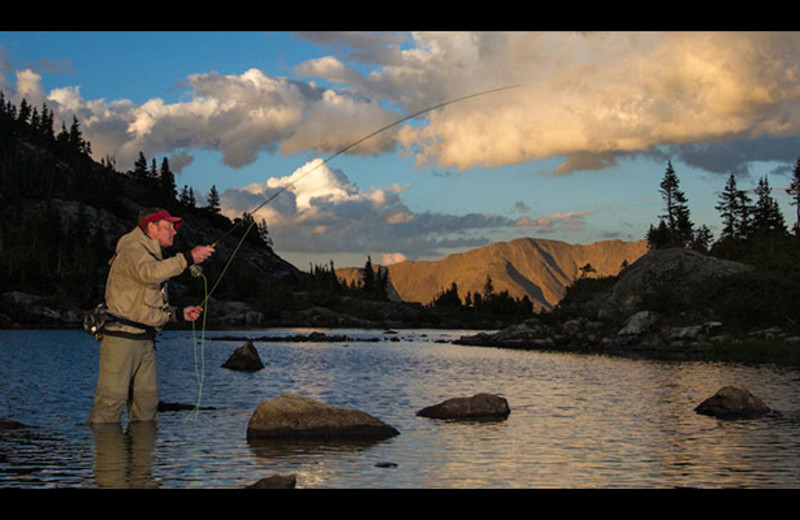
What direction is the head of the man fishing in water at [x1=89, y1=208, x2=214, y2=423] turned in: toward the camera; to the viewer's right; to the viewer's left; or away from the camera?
to the viewer's right

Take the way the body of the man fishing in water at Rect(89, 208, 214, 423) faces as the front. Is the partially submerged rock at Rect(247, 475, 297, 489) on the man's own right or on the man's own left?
on the man's own right

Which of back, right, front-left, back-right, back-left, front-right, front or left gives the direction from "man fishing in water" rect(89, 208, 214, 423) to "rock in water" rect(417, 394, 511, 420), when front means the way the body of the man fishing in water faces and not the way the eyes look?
front-left

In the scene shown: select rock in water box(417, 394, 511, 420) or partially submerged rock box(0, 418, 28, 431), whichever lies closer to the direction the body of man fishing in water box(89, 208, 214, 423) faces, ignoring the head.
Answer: the rock in water

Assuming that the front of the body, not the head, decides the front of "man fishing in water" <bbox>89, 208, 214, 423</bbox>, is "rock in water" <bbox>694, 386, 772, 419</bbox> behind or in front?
in front

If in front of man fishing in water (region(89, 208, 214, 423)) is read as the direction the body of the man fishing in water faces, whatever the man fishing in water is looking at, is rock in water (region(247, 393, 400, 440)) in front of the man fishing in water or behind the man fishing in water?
in front

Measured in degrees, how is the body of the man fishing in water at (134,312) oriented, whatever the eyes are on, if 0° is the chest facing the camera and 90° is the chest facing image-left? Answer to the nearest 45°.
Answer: approximately 270°

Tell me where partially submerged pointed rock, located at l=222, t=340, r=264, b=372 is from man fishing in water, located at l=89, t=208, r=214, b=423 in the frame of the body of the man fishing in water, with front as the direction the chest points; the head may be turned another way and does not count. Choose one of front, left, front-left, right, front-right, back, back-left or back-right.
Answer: left

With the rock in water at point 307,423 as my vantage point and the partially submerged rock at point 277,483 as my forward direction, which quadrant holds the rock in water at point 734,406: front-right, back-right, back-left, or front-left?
back-left
